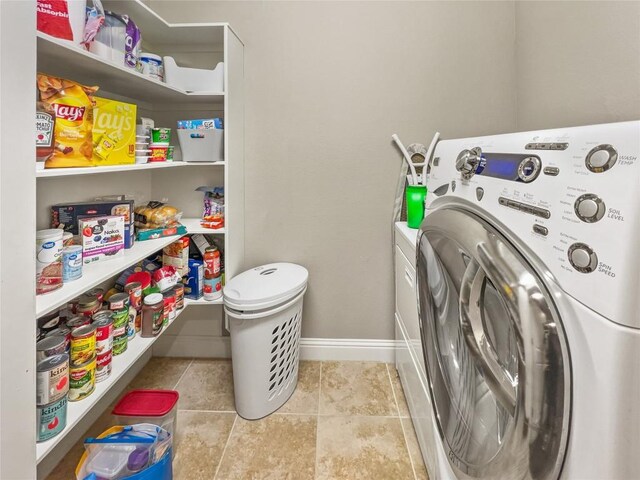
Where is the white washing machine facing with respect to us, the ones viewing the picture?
facing the viewer and to the left of the viewer

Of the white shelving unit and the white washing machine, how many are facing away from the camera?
0

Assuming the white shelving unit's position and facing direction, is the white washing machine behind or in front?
in front

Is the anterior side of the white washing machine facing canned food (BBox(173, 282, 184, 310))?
no

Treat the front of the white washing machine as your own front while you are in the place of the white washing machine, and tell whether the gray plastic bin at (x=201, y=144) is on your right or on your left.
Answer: on your right

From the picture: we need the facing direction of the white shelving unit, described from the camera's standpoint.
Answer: facing the viewer and to the right of the viewer

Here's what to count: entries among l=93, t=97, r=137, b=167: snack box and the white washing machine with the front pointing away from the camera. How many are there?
0
